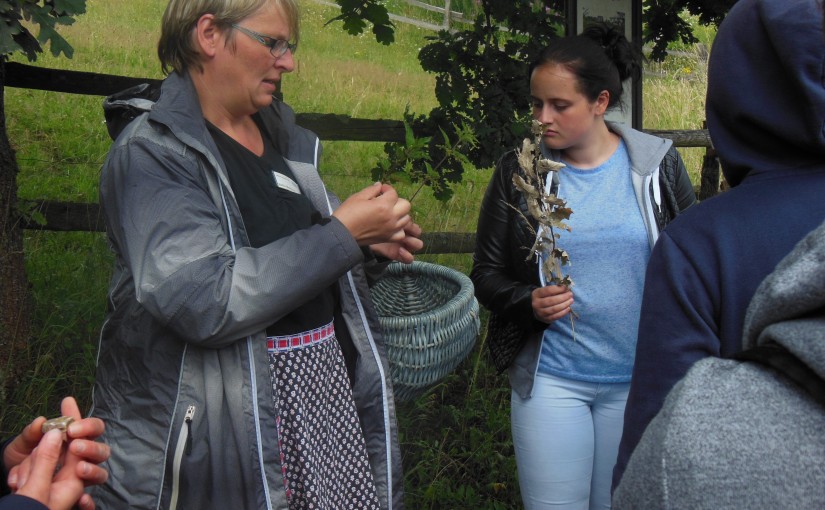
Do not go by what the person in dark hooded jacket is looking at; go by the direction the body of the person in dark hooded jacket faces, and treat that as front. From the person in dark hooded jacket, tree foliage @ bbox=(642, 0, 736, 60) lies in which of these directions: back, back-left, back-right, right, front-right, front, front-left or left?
front

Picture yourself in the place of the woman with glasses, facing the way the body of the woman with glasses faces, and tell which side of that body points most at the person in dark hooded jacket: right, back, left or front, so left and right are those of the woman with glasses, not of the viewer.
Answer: front

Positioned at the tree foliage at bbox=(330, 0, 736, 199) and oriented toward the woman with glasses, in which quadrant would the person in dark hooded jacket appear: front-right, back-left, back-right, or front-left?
front-left

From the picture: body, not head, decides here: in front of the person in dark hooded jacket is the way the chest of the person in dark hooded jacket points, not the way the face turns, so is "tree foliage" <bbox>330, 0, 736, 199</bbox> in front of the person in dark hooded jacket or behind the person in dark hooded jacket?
in front

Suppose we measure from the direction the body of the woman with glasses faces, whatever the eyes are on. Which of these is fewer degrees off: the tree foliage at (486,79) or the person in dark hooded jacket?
the person in dark hooded jacket

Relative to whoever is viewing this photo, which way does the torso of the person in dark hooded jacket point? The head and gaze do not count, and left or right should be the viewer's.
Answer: facing away from the viewer

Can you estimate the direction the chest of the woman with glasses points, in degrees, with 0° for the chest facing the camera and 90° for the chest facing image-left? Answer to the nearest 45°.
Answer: approximately 315°

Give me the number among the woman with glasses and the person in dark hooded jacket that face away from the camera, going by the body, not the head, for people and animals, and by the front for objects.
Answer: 1

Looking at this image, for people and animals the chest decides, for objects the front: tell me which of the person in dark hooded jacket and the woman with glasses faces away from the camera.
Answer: the person in dark hooded jacket

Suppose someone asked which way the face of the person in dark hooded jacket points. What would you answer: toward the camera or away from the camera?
away from the camera

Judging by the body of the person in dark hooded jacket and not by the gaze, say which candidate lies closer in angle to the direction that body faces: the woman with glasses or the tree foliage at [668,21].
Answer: the tree foliage

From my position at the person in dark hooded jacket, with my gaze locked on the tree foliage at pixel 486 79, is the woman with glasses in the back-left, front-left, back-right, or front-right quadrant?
front-left

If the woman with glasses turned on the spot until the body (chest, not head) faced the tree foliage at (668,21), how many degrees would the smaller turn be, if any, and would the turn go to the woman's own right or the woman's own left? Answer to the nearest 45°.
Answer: approximately 90° to the woman's own left

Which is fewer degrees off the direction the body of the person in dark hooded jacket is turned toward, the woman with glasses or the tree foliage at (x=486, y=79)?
the tree foliage
